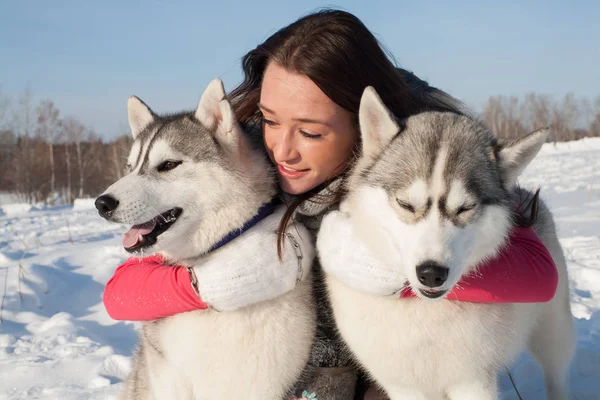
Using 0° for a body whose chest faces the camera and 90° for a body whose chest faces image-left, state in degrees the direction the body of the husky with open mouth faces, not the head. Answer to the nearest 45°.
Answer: approximately 45°

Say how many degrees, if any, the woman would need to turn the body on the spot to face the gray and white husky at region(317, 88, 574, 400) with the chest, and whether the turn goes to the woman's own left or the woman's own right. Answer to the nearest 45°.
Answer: approximately 45° to the woman's own left

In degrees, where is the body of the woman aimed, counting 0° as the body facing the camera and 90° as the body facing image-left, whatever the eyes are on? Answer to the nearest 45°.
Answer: approximately 0°

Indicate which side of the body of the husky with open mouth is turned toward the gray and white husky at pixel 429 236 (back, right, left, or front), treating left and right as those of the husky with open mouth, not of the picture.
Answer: left
